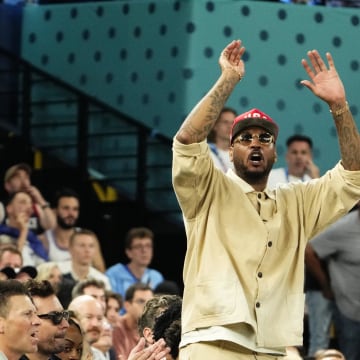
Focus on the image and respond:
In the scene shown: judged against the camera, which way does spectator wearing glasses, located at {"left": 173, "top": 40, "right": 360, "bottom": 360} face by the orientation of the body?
toward the camera

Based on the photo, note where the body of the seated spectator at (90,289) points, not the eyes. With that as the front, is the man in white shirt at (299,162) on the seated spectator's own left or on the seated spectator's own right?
on the seated spectator's own left

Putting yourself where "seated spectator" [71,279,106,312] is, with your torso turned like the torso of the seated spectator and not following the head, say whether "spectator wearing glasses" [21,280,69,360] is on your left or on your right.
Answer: on your right

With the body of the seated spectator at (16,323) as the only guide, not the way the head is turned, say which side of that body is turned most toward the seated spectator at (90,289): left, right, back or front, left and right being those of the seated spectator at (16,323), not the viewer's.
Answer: left

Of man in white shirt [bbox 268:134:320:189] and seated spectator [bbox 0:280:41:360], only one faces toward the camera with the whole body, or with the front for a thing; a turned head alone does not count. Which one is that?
the man in white shirt

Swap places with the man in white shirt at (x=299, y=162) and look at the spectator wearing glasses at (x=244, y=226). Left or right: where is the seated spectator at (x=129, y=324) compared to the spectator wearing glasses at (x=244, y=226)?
right

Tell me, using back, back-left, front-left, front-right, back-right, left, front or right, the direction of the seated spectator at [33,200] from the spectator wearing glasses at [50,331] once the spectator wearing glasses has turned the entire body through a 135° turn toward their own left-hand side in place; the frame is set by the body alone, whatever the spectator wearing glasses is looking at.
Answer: front

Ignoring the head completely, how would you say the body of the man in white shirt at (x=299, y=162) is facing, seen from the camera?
toward the camera

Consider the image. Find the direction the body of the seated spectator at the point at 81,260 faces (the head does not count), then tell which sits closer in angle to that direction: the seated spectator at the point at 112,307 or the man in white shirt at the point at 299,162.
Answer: the seated spectator

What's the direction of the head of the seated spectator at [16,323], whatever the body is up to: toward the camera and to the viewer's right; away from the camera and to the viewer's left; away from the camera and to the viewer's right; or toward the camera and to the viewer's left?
toward the camera and to the viewer's right
